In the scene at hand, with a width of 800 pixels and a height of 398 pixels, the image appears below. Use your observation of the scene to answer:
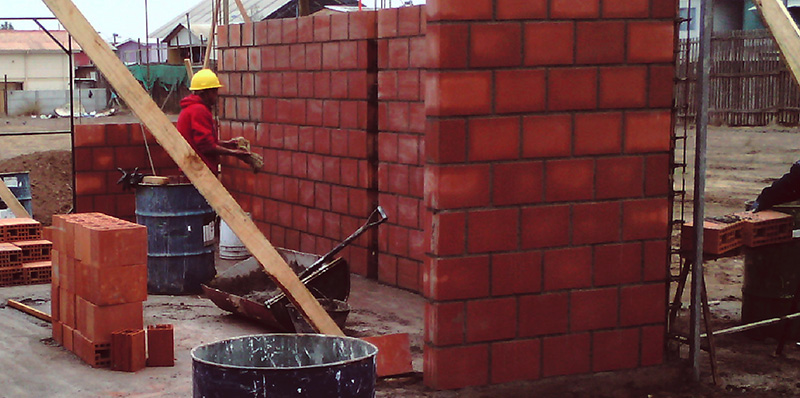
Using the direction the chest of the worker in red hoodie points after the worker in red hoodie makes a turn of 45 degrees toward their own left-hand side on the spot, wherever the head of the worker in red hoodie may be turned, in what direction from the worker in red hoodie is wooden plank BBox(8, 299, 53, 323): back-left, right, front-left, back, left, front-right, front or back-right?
back

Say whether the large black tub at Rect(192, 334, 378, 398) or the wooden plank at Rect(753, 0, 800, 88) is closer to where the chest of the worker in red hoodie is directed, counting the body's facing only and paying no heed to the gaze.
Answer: the wooden plank

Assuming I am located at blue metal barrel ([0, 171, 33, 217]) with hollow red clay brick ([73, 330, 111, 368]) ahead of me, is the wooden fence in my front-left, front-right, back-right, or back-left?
back-left

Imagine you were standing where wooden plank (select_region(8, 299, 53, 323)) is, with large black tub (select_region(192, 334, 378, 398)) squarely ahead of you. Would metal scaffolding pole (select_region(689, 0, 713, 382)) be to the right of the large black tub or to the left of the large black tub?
left

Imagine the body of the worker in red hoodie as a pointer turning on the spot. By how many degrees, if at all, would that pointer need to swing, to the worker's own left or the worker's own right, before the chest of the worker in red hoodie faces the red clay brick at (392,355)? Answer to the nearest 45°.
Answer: approximately 90° to the worker's own right

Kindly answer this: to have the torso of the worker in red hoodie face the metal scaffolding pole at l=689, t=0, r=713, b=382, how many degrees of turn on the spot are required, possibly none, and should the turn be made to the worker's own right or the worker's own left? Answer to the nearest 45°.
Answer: approximately 45° to the worker's own right

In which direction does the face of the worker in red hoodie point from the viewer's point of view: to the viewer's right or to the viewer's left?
to the viewer's right

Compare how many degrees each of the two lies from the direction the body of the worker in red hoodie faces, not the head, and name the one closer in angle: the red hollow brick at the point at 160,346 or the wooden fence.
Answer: the wooden fence

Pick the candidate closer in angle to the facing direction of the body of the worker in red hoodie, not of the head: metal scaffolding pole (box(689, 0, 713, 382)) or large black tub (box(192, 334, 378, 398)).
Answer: the metal scaffolding pole

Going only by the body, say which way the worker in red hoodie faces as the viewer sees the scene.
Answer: to the viewer's right

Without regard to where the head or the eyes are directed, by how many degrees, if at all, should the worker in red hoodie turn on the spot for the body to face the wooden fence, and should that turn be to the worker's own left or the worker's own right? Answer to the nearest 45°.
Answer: approximately 45° to the worker's own left

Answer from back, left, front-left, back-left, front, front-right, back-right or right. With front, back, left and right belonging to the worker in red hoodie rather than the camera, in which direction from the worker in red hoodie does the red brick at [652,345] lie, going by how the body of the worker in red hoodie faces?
front-right

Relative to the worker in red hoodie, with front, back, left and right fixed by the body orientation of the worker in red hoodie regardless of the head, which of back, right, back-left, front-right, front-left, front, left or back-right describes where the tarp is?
left

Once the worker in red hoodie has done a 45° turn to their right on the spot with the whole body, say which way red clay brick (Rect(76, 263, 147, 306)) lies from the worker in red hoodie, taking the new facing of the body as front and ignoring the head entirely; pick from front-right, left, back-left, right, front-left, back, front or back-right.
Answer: front-right

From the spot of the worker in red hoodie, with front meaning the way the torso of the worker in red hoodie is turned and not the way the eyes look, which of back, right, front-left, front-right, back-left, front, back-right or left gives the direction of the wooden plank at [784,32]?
front-right
